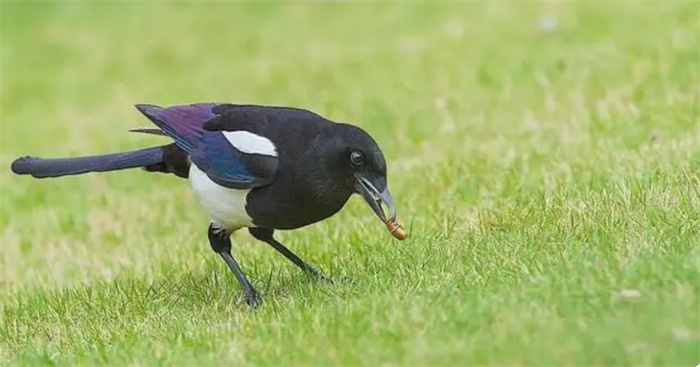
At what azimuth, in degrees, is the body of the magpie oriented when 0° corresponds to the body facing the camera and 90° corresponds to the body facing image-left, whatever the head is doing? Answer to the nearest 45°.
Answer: approximately 270°
